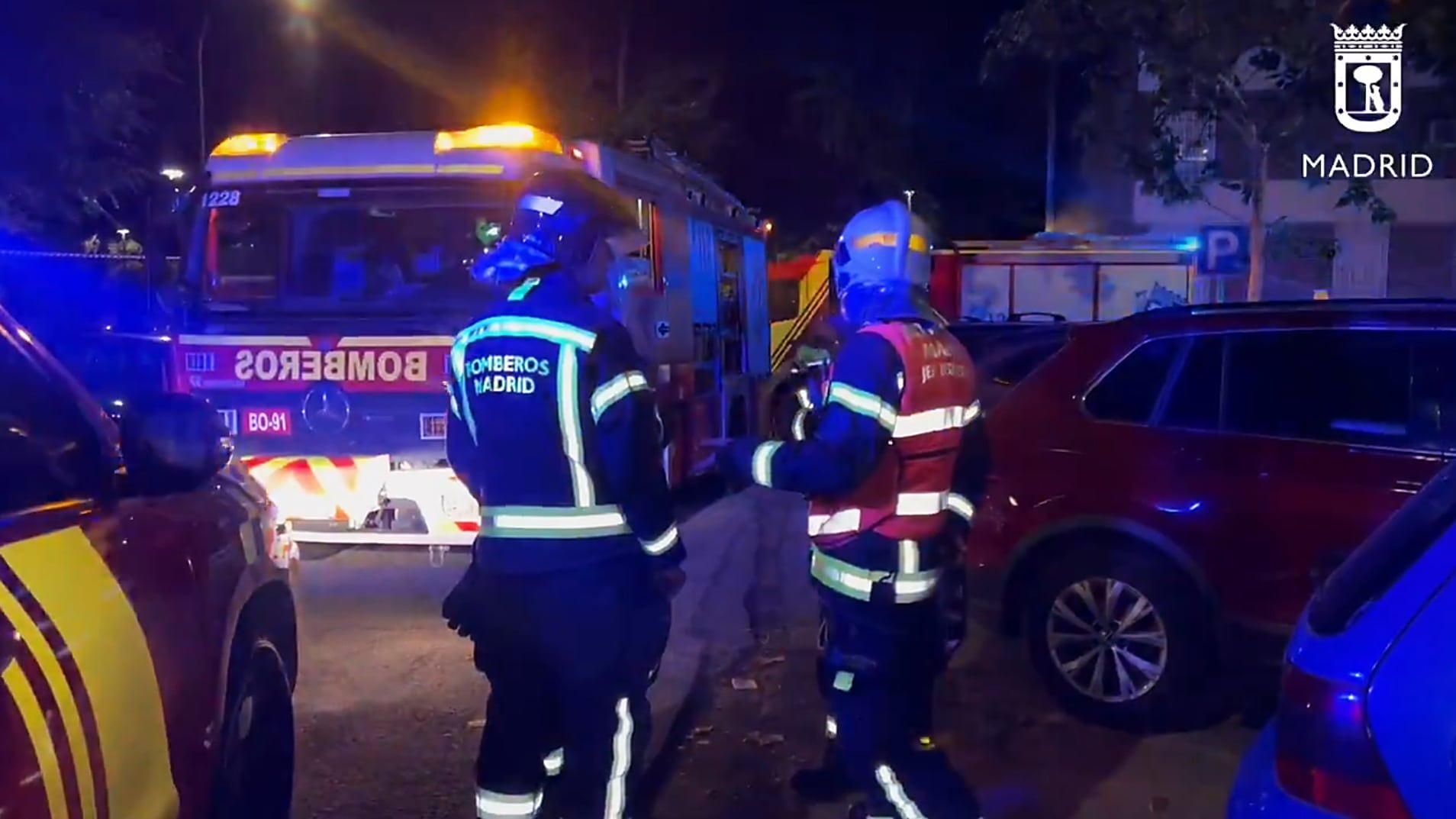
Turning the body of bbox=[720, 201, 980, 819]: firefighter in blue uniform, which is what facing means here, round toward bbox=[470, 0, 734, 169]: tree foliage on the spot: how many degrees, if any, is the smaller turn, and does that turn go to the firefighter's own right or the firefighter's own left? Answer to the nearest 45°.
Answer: approximately 45° to the firefighter's own right

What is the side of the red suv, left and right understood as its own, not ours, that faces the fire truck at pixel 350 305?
back

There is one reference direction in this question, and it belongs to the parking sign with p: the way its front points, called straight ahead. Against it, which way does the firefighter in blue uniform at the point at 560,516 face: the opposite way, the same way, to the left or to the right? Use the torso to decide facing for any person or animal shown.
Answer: the opposite way

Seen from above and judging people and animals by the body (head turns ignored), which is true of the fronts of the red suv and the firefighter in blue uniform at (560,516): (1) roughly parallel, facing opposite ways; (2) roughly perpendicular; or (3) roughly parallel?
roughly perpendicular

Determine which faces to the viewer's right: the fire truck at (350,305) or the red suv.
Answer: the red suv

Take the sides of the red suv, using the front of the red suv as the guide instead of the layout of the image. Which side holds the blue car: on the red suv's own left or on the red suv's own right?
on the red suv's own right

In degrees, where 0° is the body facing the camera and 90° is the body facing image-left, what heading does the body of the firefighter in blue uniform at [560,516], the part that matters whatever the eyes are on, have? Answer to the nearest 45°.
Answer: approximately 225°

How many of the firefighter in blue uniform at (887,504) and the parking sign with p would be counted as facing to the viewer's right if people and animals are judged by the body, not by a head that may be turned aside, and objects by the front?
0

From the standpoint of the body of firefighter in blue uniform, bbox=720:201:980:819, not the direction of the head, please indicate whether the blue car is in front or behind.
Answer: behind

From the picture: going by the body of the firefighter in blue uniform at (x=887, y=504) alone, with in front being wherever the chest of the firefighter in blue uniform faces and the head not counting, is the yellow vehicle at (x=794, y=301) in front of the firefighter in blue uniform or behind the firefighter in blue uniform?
in front

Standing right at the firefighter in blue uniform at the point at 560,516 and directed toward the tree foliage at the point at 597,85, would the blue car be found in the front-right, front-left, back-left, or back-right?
back-right

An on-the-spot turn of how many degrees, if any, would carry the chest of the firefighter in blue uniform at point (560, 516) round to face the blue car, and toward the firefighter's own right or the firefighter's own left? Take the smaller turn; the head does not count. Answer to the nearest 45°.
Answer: approximately 90° to the firefighter's own right

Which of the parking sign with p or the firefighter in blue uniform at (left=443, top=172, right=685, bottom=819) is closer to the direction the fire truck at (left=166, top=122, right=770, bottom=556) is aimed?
the firefighter in blue uniform
